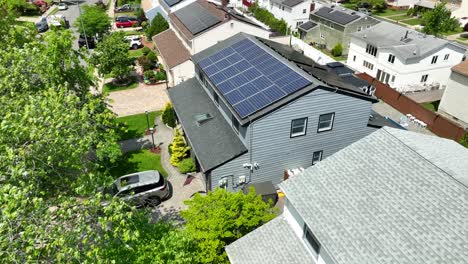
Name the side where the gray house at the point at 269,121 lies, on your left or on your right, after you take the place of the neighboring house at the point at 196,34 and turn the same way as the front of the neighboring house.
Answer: on your left

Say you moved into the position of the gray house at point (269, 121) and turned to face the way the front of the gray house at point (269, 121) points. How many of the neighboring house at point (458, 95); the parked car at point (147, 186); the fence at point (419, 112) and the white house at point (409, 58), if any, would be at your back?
3

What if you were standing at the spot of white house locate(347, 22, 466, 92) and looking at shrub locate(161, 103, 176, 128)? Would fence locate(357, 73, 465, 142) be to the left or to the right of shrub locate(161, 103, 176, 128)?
left

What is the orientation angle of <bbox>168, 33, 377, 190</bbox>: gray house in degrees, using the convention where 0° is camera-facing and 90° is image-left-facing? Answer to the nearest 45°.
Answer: approximately 45°

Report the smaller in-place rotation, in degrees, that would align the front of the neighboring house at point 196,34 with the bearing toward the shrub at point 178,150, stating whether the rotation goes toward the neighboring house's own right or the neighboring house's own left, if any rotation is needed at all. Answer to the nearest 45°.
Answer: approximately 45° to the neighboring house's own left

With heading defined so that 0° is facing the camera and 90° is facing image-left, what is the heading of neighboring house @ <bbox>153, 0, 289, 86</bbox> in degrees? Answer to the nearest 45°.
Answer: approximately 45°

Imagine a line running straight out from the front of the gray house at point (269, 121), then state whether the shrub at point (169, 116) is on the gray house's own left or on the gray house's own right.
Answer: on the gray house's own right

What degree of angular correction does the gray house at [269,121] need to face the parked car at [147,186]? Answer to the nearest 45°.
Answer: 0° — it already faces it

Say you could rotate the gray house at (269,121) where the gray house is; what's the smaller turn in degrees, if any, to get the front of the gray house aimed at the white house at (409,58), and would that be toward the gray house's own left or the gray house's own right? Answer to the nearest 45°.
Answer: approximately 180°

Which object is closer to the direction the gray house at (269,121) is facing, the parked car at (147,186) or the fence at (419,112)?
the parked car

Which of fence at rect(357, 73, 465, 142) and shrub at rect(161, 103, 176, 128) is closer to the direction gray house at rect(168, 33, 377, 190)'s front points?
the shrub

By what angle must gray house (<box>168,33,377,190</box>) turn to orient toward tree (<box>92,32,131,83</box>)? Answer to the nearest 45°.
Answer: approximately 90° to its right

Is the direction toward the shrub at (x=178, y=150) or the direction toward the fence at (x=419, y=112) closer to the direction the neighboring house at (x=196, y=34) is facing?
the shrub

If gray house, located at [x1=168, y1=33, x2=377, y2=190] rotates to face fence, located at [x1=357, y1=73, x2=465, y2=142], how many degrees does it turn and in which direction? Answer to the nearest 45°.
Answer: approximately 180°

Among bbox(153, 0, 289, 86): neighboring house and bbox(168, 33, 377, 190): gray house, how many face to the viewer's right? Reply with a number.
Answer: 0
